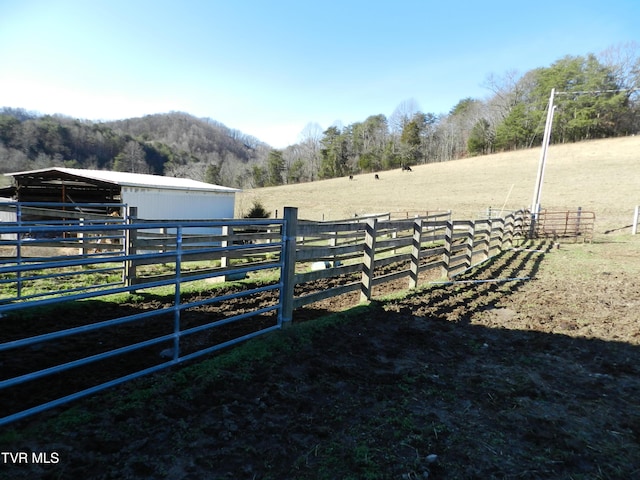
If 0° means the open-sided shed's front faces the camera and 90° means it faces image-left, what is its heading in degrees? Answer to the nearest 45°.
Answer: approximately 45°

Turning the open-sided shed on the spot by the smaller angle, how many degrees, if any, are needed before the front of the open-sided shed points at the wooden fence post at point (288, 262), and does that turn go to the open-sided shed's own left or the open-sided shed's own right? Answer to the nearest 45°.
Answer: approximately 45° to the open-sided shed's own left

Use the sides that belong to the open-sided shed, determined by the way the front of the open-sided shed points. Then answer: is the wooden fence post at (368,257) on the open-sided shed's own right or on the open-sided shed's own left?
on the open-sided shed's own left

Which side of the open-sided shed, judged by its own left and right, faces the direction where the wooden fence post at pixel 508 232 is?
left

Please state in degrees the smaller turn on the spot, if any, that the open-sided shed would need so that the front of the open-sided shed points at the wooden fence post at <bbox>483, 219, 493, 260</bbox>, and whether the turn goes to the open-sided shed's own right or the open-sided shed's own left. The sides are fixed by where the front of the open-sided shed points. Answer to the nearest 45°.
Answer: approximately 90° to the open-sided shed's own left
